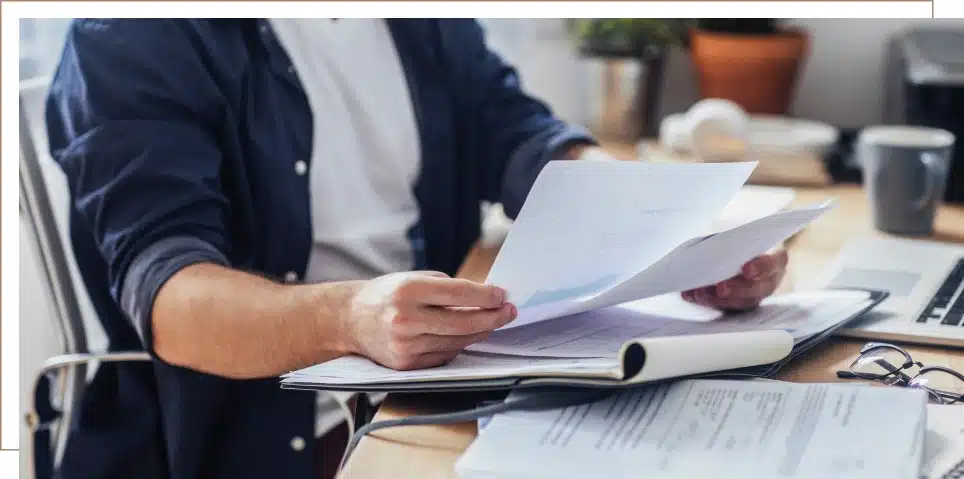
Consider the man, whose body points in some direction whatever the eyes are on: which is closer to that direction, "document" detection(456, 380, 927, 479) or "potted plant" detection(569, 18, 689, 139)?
the document

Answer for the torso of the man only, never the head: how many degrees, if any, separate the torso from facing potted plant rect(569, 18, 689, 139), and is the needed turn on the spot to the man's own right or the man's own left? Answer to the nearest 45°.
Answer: approximately 90° to the man's own left

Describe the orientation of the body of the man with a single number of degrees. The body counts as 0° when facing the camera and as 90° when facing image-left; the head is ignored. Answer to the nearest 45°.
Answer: approximately 315°

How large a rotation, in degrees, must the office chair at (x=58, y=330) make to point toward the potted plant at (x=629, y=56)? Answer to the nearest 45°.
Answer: approximately 45° to its left

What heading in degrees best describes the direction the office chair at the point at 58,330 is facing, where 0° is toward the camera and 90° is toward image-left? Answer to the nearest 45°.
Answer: approximately 270°

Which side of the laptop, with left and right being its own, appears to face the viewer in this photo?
left

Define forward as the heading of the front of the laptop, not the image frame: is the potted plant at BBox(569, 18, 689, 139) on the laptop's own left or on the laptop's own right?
on the laptop's own right
